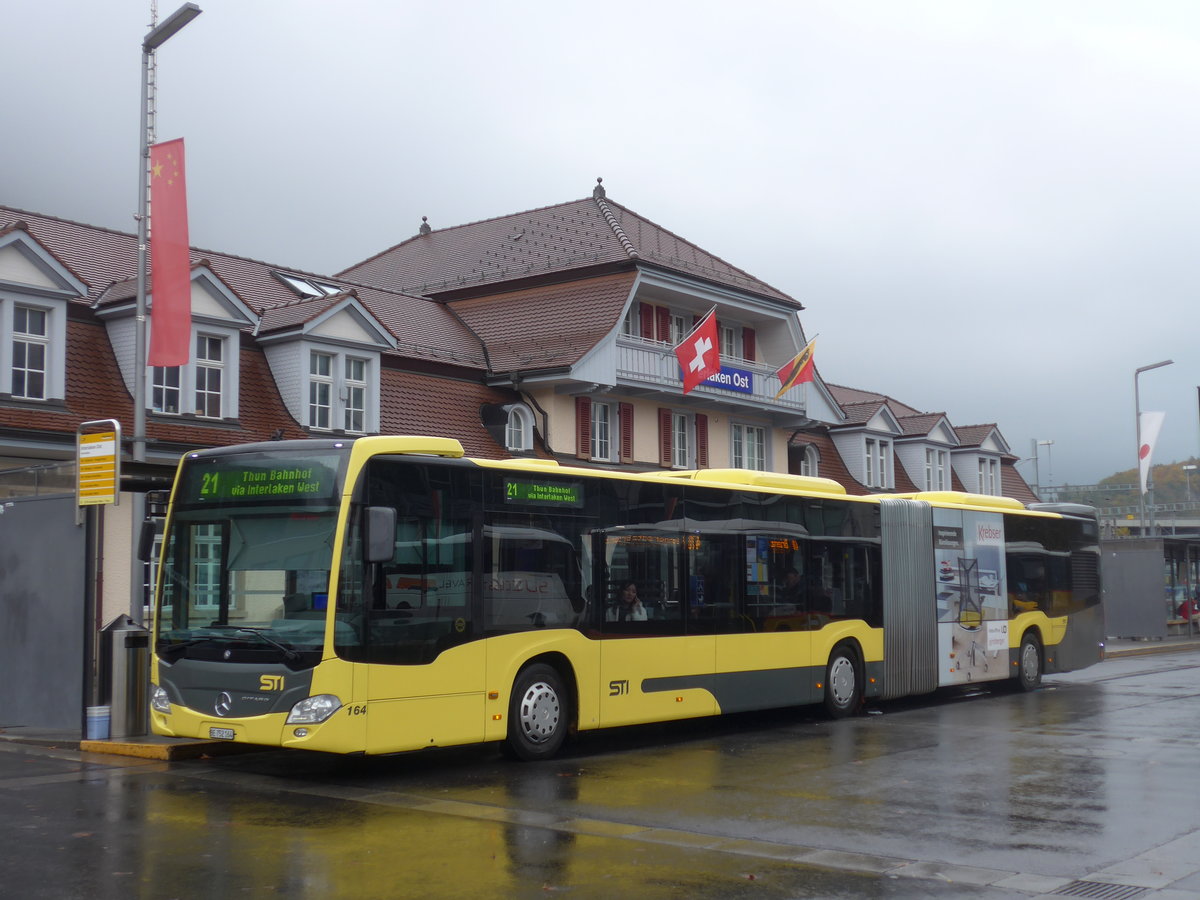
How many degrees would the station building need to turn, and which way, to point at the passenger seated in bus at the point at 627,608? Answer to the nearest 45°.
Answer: approximately 45° to its right

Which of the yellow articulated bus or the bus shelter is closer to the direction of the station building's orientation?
the yellow articulated bus

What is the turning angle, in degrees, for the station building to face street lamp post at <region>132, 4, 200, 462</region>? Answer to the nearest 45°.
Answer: approximately 45° to its right

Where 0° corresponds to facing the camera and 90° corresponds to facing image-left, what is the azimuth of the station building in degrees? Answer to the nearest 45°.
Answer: approximately 315°

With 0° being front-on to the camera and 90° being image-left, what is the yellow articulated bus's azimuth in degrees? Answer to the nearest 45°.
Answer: approximately 45°

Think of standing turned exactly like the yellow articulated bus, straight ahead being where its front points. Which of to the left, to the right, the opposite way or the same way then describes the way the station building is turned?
to the left

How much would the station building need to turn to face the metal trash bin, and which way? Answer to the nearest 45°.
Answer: approximately 45° to its right

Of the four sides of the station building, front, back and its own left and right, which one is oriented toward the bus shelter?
left
